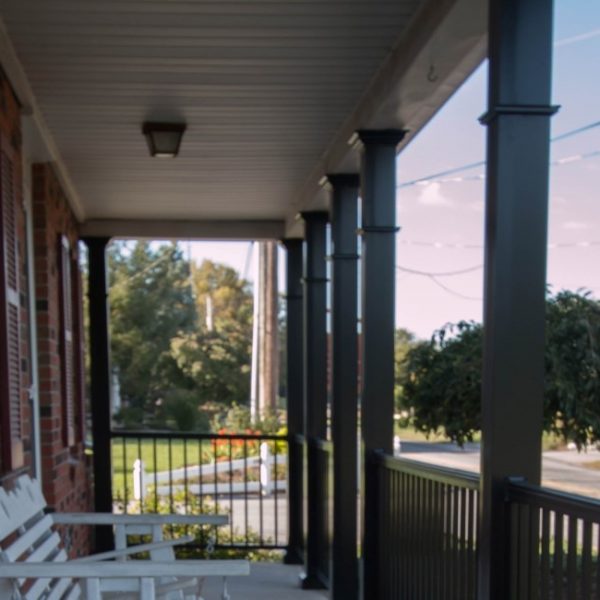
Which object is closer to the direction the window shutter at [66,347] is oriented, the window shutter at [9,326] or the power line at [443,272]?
the power line

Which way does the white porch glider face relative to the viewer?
to the viewer's right

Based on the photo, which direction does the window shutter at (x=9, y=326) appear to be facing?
to the viewer's right

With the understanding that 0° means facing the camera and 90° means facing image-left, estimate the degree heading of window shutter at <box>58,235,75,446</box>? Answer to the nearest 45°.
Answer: approximately 270°

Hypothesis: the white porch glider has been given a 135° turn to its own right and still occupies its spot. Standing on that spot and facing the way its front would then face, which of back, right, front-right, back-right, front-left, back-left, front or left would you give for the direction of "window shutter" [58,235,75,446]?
back-right

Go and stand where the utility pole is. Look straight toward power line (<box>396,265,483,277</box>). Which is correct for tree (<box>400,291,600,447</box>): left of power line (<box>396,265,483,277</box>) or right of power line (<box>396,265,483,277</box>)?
right

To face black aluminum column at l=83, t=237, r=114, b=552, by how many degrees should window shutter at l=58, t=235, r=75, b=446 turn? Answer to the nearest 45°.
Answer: approximately 90° to its left

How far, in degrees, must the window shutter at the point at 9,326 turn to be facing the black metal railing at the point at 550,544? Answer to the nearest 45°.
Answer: approximately 45° to its right

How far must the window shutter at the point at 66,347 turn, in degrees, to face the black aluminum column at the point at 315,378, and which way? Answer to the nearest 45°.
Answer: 0° — it already faces it
